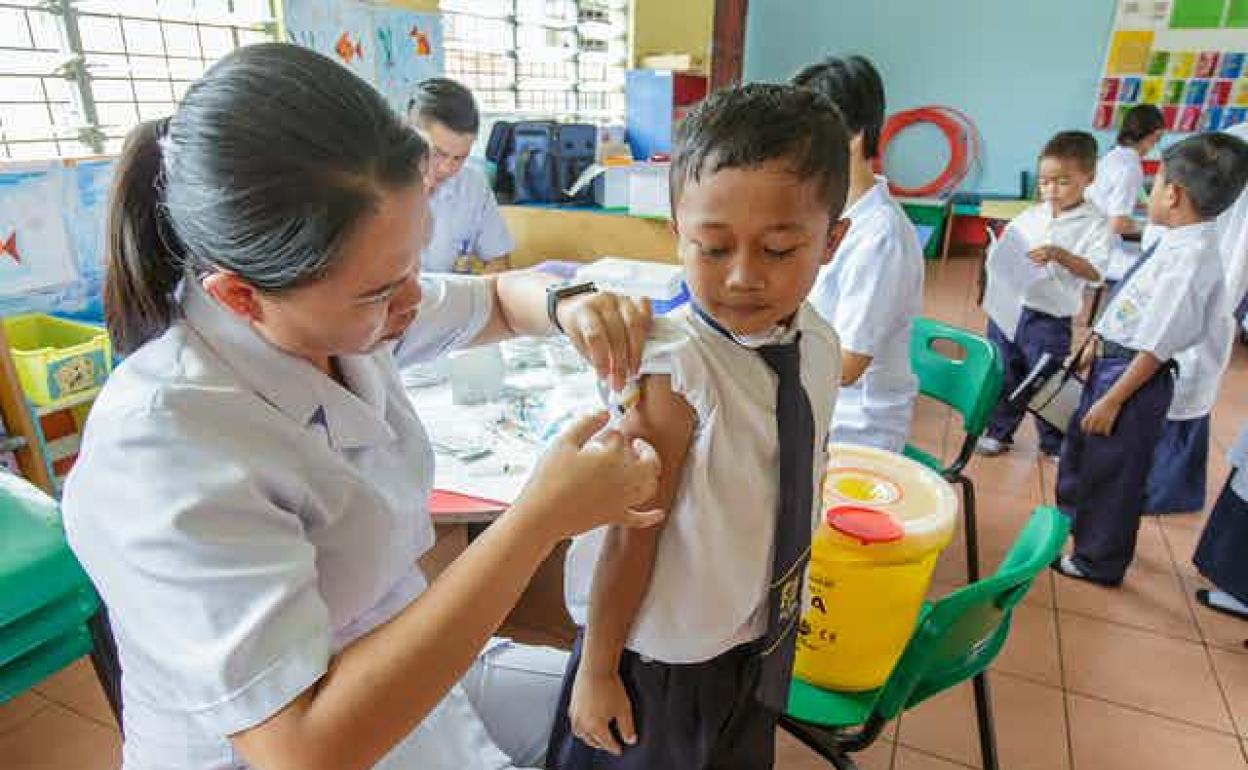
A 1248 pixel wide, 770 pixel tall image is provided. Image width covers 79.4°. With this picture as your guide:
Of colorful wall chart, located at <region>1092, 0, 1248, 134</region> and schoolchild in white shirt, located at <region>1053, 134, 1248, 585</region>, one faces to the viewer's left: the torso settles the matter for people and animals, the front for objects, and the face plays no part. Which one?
the schoolchild in white shirt

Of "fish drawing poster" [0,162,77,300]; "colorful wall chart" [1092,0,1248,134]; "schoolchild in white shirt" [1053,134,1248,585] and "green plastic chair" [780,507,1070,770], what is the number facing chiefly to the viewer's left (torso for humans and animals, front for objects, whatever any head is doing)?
2

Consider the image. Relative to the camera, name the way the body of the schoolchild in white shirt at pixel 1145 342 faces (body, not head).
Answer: to the viewer's left

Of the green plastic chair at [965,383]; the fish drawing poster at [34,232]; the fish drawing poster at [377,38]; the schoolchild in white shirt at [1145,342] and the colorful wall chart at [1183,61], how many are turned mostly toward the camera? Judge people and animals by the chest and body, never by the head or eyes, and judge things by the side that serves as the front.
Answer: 3

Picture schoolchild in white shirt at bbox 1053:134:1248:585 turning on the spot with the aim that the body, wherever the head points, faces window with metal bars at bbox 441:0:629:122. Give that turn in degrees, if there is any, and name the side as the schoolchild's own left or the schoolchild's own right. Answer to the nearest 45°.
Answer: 0° — they already face it

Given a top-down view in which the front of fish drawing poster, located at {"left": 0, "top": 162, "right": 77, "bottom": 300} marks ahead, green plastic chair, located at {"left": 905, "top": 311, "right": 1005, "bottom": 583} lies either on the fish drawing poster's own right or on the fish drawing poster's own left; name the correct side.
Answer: on the fish drawing poster's own left

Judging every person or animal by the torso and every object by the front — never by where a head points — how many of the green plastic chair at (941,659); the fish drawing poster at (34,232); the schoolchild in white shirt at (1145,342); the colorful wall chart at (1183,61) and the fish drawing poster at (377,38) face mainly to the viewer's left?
2
